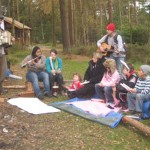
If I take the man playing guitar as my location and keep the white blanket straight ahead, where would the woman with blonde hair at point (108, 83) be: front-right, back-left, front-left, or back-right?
front-left

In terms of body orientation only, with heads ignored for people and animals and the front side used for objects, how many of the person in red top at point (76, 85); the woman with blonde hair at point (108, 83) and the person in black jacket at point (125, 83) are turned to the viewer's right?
0

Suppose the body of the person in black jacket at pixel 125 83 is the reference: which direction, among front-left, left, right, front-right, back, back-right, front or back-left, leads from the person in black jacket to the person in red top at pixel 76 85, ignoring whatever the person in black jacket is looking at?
front-right

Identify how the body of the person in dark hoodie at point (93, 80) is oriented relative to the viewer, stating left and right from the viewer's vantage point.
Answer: facing the viewer and to the left of the viewer

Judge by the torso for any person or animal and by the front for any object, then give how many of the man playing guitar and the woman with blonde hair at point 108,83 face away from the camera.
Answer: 0

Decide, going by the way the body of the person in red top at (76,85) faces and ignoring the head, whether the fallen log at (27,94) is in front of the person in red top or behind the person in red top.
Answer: in front

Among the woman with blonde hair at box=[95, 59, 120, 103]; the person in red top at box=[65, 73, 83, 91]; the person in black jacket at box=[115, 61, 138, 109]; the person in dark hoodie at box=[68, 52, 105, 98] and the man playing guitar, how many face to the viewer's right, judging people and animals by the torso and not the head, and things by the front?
0

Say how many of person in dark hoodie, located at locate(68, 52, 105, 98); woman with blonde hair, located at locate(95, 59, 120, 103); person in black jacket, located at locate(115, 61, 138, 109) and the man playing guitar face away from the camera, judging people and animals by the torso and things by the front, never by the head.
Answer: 0

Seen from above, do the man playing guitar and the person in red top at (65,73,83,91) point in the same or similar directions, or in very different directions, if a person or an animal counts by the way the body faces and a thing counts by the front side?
same or similar directions

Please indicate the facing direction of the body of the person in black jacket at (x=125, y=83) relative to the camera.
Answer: to the viewer's left

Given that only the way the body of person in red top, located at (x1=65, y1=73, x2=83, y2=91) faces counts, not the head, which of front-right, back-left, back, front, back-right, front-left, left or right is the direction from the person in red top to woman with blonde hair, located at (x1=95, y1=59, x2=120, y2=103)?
left
